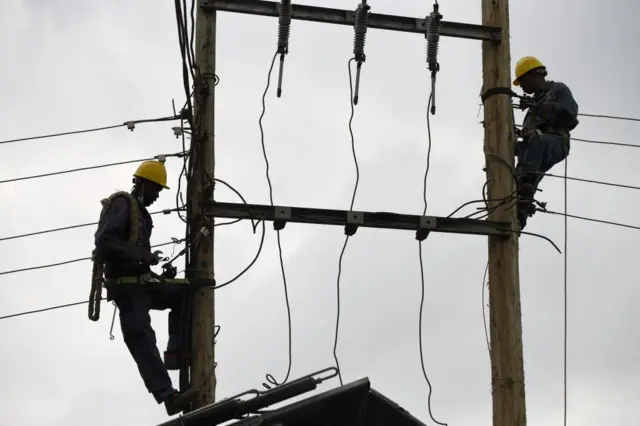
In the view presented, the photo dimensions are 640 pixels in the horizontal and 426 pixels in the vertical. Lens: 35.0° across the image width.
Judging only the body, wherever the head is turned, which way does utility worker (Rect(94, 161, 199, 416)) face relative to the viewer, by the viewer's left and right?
facing to the right of the viewer

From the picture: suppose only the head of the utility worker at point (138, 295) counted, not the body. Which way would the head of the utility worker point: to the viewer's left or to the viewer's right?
to the viewer's right

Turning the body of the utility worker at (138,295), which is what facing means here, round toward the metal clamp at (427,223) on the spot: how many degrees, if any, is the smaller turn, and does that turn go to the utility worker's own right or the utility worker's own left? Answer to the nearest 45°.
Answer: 0° — they already face it

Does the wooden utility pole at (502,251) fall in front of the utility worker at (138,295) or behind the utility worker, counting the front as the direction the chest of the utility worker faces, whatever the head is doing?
in front

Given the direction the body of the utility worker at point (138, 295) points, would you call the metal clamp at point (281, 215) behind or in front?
in front

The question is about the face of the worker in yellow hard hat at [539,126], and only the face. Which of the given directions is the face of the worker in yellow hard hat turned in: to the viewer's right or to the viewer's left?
to the viewer's left
